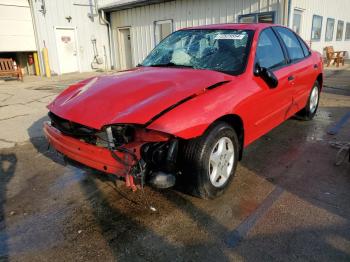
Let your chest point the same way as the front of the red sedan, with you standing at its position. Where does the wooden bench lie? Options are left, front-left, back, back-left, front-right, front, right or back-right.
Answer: right

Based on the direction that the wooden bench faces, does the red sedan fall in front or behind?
in front

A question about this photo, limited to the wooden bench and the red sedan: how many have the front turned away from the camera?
0

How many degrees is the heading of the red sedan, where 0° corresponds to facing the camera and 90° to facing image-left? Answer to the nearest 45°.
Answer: approximately 45°

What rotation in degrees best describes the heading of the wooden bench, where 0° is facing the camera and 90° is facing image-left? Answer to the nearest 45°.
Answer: approximately 315°
